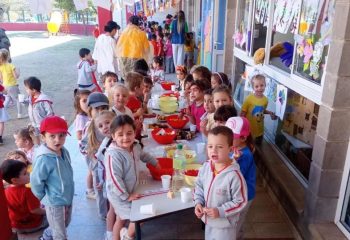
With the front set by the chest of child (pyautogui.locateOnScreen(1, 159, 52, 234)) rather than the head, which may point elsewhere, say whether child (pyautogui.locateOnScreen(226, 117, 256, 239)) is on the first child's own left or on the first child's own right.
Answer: on the first child's own right

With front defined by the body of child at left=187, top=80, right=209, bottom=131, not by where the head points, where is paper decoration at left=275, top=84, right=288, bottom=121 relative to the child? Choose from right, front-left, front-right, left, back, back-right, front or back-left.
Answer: back-left

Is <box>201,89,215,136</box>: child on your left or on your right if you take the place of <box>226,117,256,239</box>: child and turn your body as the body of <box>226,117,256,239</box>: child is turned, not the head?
on your right

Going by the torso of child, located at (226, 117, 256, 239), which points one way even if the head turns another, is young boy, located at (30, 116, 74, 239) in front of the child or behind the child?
in front

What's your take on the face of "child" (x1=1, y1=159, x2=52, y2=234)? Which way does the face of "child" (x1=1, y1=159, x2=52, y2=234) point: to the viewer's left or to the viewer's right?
to the viewer's right

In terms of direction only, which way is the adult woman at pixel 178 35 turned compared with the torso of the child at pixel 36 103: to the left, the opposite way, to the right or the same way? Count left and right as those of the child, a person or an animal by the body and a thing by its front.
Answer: to the right

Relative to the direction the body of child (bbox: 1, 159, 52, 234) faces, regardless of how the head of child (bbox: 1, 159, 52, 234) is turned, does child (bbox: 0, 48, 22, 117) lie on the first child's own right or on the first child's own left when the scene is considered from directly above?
on the first child's own left

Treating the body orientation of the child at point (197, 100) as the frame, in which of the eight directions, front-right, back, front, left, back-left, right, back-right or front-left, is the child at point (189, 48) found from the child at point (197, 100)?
back-right
